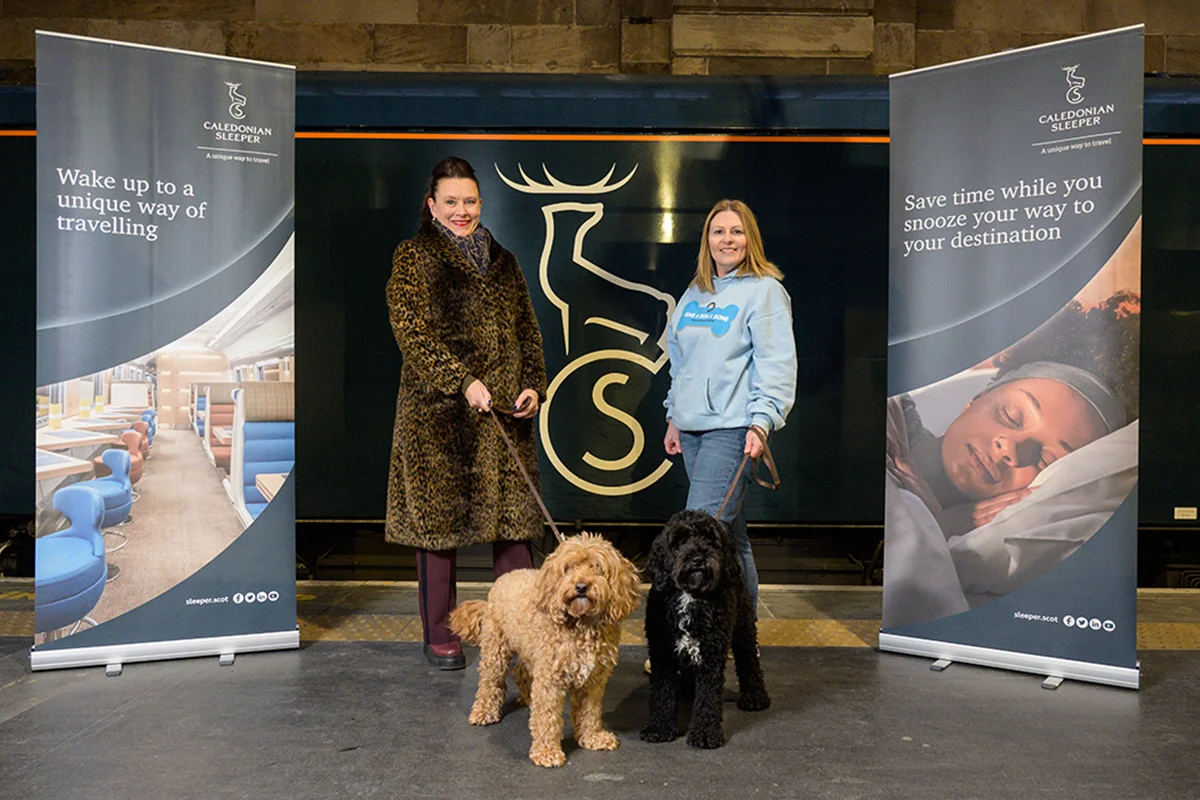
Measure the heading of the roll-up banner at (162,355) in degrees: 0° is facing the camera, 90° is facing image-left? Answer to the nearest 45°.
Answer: approximately 315°

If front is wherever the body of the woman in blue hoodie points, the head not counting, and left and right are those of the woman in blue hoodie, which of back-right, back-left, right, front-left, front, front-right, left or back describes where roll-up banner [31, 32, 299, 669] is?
front-right

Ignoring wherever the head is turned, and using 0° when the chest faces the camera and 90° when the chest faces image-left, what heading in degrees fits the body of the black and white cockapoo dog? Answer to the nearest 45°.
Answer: approximately 45°

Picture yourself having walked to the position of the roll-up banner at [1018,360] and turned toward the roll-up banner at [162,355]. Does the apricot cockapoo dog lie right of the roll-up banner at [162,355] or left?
left

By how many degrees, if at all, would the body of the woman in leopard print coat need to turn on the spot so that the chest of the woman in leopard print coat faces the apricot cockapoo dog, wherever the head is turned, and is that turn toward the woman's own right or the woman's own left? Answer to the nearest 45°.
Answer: approximately 45° to the woman's own right

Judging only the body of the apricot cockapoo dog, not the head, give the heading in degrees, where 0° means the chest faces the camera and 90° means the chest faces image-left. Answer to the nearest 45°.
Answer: approximately 315°

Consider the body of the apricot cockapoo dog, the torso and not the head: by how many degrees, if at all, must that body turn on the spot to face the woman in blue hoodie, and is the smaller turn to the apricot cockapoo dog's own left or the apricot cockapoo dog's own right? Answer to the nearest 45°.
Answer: approximately 90° to the apricot cockapoo dog's own left

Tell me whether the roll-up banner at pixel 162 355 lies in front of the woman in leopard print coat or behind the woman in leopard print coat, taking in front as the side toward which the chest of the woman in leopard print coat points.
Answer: behind
